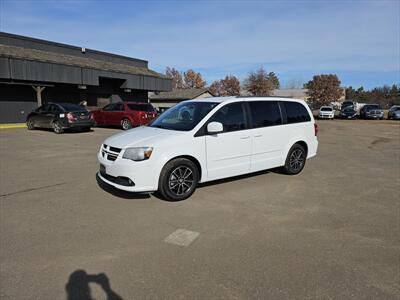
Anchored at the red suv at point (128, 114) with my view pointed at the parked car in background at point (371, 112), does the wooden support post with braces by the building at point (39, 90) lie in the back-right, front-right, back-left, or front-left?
back-left

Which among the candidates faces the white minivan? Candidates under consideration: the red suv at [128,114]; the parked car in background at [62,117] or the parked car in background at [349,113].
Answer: the parked car in background at [349,113]

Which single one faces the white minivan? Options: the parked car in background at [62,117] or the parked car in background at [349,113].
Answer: the parked car in background at [349,113]

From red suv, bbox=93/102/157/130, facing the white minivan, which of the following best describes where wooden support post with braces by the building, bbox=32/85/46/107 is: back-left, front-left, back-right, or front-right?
back-right

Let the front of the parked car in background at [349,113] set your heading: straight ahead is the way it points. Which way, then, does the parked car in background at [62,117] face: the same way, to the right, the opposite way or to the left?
to the right

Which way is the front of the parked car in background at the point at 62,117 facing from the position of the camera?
facing away from the viewer and to the left of the viewer

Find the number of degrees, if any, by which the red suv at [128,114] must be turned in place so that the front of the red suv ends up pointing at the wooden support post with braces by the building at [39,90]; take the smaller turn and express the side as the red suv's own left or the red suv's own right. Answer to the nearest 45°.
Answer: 0° — it already faces it

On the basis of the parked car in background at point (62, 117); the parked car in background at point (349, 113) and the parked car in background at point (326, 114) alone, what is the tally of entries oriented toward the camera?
2

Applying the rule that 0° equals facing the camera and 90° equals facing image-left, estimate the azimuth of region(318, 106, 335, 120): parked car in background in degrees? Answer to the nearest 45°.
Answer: approximately 0°

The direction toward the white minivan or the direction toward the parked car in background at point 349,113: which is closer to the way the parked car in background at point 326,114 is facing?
the white minivan
